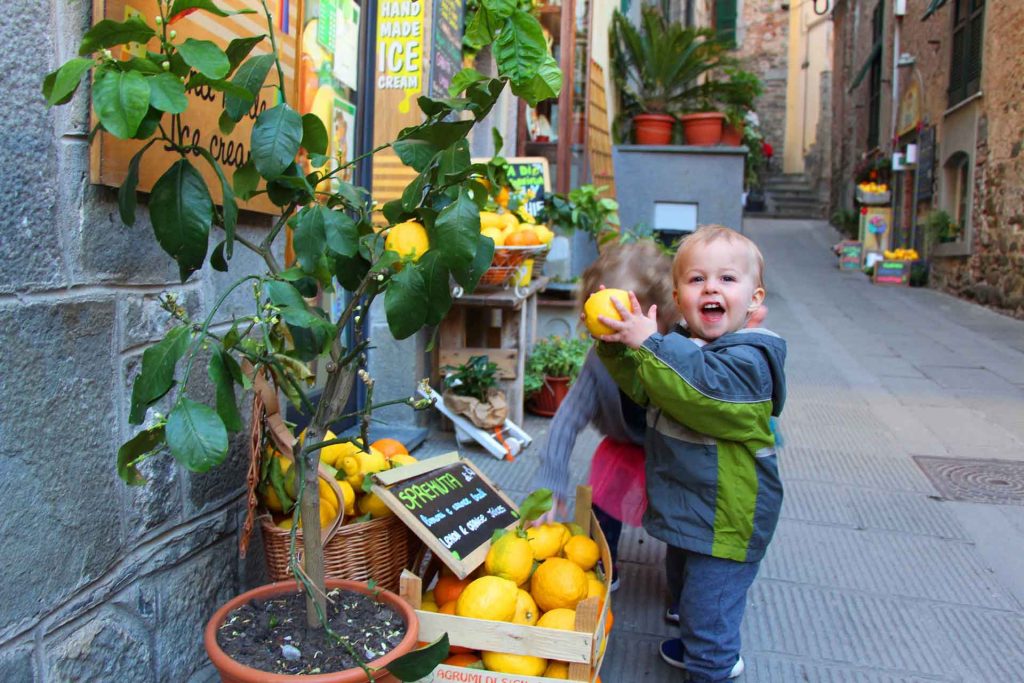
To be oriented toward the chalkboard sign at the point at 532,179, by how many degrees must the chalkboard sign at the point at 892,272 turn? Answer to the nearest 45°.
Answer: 0° — it already faces it

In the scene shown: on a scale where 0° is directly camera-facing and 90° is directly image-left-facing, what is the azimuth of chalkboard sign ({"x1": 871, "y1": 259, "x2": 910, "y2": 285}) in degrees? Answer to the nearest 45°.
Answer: approximately 0°

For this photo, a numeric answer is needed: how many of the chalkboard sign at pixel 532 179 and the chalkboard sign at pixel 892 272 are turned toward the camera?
2

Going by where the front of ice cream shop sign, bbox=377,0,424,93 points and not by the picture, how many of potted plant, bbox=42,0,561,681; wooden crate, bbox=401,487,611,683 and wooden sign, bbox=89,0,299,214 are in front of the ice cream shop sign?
3

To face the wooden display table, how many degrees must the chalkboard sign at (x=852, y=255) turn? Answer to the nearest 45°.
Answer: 0° — it already faces it

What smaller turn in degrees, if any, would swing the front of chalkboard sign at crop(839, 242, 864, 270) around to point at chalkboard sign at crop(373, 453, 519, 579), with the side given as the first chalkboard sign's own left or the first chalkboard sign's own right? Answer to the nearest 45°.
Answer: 0° — it already faces it

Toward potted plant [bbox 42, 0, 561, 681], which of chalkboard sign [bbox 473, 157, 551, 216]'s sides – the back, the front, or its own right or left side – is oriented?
front
